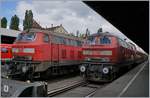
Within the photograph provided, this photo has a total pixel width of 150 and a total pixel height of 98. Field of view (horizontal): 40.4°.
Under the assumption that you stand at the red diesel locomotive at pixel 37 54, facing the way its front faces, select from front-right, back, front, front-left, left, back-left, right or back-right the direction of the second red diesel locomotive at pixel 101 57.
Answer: back-left

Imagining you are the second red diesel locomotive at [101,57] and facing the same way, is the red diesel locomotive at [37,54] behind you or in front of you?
in front

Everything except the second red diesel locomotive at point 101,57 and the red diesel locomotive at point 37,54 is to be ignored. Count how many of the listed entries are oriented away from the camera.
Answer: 0

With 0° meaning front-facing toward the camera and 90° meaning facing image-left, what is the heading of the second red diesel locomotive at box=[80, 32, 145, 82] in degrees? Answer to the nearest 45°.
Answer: approximately 45°

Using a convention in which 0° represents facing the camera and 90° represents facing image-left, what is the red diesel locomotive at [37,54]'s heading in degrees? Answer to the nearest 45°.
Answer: approximately 45°

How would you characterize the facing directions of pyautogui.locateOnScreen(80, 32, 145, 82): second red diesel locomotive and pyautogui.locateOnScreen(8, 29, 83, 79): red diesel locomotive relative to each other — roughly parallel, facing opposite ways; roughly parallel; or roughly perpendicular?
roughly parallel
